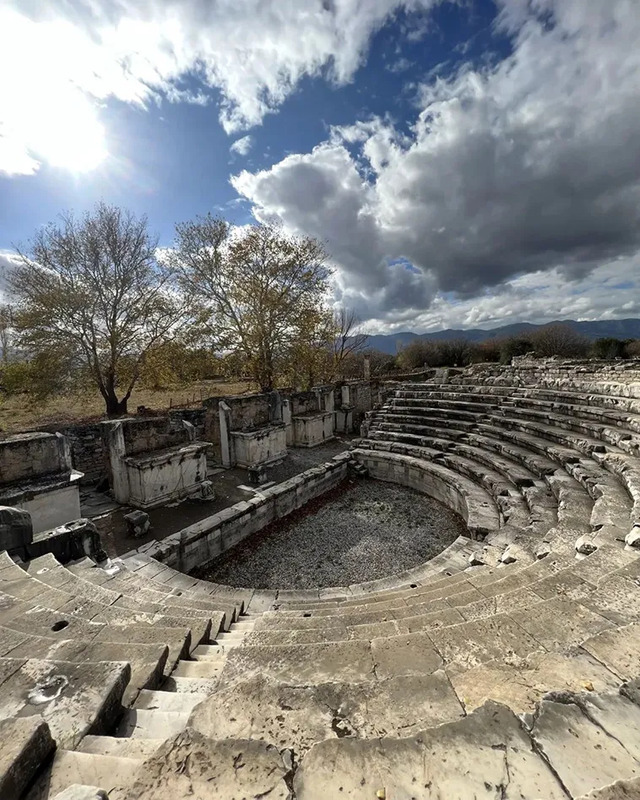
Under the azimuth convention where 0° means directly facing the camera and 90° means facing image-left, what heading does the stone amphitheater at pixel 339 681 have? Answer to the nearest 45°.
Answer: approximately 135°

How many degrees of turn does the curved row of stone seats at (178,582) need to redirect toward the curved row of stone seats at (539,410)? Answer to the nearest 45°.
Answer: approximately 45° to its right

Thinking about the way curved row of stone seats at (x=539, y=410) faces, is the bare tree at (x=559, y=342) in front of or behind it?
behind

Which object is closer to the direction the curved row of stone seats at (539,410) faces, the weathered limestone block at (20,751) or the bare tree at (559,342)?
the weathered limestone block

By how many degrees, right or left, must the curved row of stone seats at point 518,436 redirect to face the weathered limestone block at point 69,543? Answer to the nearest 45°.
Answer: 0° — it already faces it

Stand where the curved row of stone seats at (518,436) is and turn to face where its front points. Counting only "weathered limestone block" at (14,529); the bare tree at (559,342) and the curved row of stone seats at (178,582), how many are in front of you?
2

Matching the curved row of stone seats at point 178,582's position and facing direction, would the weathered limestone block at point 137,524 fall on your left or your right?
on your left

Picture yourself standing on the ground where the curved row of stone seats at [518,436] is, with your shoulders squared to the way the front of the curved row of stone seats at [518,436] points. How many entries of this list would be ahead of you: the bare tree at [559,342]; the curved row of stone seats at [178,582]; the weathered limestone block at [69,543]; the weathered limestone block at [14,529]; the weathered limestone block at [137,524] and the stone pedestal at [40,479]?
5

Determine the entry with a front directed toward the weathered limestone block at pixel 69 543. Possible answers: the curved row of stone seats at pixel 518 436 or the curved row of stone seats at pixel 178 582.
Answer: the curved row of stone seats at pixel 518 436

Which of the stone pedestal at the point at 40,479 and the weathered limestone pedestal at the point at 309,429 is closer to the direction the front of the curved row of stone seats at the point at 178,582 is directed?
the weathered limestone pedestal
